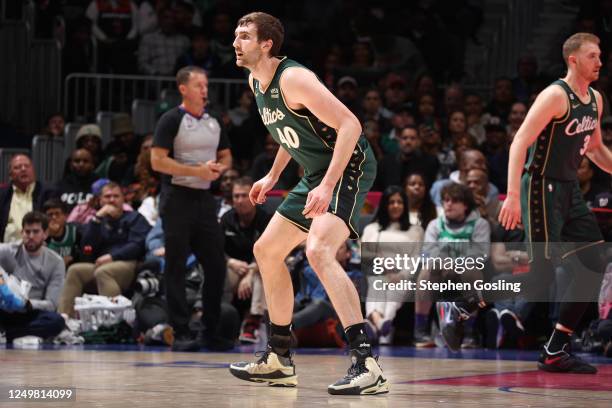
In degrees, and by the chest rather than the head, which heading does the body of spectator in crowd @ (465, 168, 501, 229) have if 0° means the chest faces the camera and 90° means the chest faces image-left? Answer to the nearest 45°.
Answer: approximately 45°

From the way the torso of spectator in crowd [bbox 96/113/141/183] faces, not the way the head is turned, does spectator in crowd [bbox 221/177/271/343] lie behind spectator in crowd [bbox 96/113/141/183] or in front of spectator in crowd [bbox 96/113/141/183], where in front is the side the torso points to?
in front

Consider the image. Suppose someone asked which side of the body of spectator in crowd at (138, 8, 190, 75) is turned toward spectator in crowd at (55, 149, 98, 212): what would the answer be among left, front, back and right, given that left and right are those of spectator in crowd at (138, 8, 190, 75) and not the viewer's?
front

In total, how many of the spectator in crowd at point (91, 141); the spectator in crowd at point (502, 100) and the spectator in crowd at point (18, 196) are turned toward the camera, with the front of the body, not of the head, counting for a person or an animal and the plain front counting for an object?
3

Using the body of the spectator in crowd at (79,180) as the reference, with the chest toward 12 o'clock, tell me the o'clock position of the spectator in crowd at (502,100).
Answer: the spectator in crowd at (502,100) is roughly at 9 o'clock from the spectator in crowd at (79,180).

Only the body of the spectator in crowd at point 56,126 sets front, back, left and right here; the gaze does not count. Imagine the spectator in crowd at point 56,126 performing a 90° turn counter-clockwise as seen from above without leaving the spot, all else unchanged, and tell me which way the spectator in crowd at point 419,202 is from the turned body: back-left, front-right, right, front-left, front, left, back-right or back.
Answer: front-right

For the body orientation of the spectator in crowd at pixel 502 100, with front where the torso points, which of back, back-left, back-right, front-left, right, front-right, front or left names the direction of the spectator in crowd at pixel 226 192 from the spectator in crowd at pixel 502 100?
front-right

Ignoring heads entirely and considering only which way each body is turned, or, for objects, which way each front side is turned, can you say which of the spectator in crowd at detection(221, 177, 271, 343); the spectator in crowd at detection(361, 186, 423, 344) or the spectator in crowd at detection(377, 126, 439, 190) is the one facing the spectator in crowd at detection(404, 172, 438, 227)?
the spectator in crowd at detection(377, 126, 439, 190)

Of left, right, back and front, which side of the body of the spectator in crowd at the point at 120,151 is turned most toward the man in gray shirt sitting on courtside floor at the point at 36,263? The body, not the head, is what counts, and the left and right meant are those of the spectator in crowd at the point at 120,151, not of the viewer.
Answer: front

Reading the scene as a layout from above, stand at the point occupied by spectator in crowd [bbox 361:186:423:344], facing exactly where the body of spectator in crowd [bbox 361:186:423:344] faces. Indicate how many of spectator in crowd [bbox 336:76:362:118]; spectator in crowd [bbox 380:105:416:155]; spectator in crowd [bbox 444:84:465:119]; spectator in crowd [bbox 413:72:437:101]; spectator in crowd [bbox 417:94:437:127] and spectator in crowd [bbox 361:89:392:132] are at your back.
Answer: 6

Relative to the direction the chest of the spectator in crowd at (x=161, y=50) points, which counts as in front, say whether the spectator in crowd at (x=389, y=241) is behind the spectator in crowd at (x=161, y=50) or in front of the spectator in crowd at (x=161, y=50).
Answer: in front
